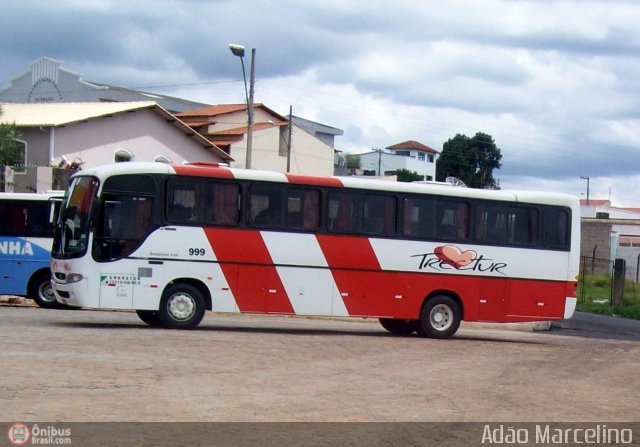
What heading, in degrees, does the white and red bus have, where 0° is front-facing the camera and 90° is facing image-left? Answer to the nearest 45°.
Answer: approximately 90°

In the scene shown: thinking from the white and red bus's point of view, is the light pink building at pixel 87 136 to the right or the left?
on its right

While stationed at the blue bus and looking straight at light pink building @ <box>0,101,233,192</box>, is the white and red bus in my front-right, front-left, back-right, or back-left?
back-right

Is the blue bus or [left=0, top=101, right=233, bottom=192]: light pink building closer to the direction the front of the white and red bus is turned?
the blue bus
